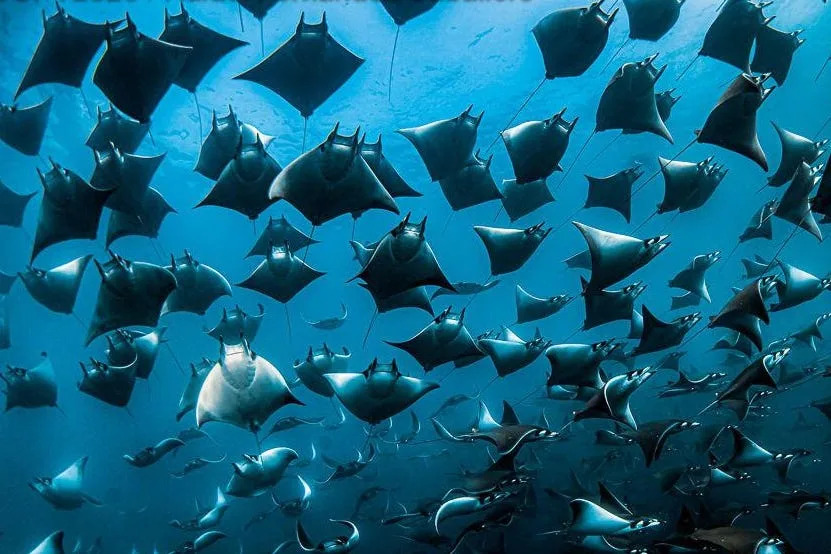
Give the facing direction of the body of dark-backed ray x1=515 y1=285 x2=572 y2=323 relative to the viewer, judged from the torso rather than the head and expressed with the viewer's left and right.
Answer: facing to the right of the viewer

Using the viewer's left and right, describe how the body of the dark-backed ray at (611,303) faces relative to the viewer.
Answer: facing to the right of the viewer

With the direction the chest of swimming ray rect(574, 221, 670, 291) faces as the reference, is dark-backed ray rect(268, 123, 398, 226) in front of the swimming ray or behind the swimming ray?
behind

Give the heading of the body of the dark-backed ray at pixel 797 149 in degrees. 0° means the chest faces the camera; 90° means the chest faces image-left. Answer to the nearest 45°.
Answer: approximately 270°
